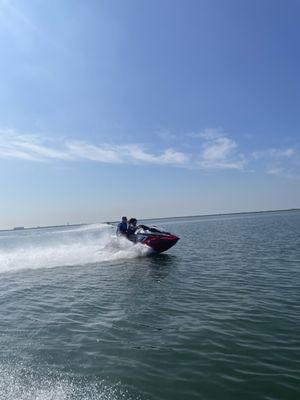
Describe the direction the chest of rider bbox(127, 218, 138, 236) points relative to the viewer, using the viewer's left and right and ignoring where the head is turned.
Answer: facing to the right of the viewer
